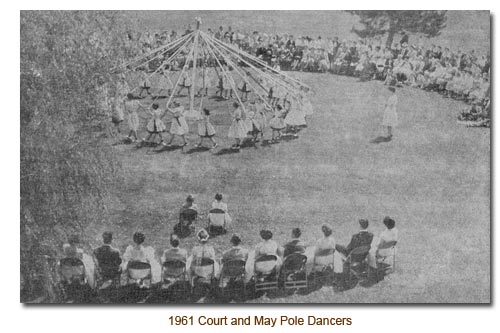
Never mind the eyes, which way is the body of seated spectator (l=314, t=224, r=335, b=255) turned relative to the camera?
away from the camera

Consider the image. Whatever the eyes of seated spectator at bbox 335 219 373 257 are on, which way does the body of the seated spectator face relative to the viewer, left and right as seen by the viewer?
facing away from the viewer and to the left of the viewer

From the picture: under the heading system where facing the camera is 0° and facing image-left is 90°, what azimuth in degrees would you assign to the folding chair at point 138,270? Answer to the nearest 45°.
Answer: approximately 180°

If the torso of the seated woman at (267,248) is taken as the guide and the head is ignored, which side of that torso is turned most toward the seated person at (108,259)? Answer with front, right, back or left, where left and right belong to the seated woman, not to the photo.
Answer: left

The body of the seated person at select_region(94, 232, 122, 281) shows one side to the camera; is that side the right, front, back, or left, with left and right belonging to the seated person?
back

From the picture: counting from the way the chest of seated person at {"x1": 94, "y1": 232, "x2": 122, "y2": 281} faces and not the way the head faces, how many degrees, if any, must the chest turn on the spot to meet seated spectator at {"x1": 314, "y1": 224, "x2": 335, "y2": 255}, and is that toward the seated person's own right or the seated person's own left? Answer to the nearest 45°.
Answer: approximately 90° to the seated person's own right

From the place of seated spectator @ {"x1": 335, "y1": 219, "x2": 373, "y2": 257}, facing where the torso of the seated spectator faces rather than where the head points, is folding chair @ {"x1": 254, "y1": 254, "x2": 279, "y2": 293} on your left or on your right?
on your left

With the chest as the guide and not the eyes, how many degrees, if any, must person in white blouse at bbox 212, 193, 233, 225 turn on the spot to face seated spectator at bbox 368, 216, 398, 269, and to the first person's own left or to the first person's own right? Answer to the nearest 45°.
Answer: approximately 90° to the first person's own right

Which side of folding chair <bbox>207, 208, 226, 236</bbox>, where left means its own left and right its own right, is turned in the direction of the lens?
back

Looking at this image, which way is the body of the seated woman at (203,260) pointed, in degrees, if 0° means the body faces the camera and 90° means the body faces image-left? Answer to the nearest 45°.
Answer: approximately 180°

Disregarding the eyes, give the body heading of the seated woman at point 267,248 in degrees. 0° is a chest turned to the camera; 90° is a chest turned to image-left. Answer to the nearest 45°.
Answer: approximately 180°

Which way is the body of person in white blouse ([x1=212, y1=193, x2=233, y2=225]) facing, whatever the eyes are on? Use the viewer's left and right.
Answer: facing away from the viewer
